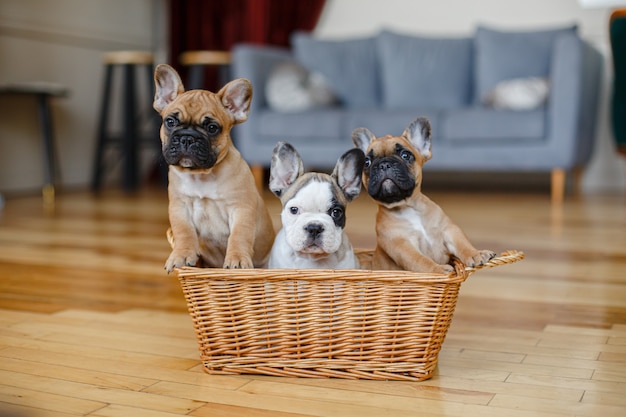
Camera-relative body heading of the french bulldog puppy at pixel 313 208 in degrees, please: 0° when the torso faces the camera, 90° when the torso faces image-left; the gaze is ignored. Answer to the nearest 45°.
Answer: approximately 0°

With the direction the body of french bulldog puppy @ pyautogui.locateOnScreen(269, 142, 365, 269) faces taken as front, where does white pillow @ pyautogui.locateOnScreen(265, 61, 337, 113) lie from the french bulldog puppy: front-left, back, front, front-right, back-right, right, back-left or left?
back

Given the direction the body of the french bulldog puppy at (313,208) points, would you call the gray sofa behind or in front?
behind

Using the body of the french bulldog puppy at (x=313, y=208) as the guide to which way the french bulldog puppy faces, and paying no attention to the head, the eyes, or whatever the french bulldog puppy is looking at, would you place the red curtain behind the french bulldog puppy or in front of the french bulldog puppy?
behind

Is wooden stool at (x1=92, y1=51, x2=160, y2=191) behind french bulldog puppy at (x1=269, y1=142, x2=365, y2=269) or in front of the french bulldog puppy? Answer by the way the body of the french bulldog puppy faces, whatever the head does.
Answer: behind

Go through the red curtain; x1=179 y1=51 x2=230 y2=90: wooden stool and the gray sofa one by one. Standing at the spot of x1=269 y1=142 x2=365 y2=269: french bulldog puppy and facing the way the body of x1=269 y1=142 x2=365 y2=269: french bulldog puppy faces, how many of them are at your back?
3

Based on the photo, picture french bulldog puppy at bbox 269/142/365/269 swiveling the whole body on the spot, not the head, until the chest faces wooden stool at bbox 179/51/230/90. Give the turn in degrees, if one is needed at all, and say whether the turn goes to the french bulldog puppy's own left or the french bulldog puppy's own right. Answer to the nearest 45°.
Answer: approximately 180°
